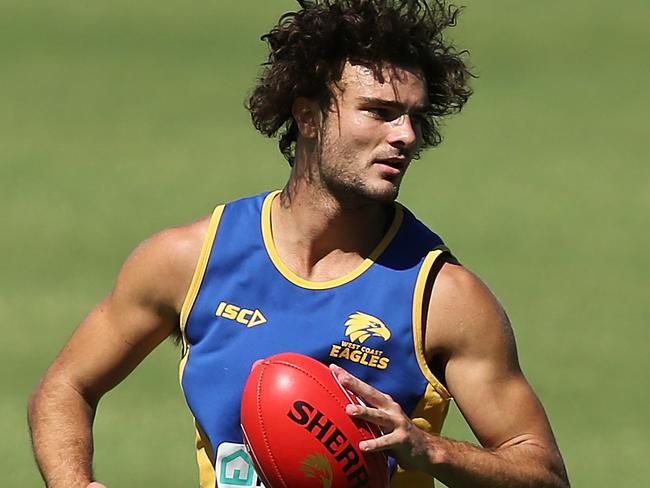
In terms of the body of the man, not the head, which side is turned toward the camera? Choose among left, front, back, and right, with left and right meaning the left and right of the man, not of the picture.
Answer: front
